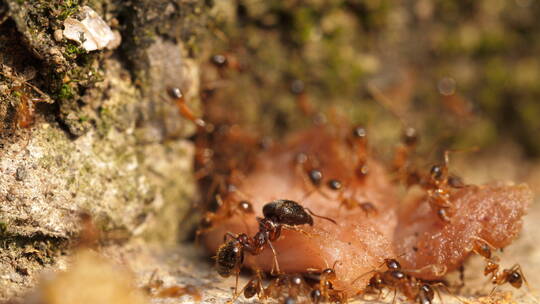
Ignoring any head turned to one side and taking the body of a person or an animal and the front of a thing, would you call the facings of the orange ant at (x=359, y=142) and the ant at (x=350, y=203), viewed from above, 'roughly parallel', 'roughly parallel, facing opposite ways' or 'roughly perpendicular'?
roughly perpendicular

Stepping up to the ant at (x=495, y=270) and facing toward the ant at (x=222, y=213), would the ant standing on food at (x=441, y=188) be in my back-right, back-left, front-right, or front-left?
front-right

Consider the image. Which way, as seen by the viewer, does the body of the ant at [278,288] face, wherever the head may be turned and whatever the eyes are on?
to the viewer's left

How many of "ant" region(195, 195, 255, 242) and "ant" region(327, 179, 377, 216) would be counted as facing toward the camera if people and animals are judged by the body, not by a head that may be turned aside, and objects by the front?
0

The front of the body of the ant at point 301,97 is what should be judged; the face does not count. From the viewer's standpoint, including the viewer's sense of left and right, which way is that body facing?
facing the viewer and to the right of the viewer

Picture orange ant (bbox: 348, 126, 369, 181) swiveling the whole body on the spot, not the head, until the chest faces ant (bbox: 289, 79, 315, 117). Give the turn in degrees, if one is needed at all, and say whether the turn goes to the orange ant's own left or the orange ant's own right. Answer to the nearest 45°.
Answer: approximately 90° to the orange ant's own right

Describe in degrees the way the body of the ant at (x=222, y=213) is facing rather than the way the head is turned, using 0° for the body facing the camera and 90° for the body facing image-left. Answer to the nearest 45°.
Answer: approximately 90°

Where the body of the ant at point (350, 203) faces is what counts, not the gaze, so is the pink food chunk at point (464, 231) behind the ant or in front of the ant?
in front
